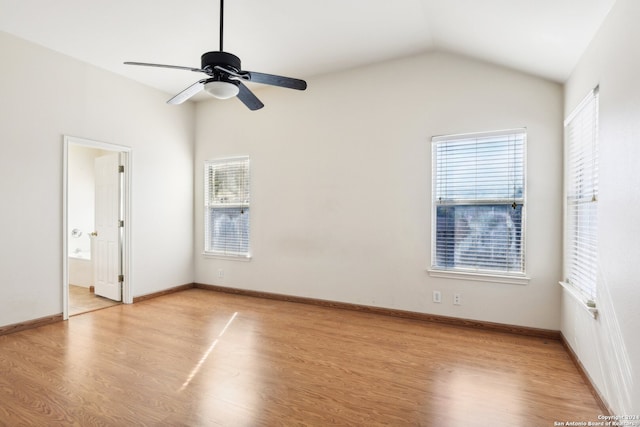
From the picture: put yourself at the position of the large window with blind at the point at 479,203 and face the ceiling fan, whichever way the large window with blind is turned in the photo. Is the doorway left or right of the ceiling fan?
right

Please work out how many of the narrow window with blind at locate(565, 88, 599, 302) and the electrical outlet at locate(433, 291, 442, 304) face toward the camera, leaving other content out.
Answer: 1

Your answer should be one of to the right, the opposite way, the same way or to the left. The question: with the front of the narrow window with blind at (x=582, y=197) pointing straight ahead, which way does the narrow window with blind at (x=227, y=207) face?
to the left

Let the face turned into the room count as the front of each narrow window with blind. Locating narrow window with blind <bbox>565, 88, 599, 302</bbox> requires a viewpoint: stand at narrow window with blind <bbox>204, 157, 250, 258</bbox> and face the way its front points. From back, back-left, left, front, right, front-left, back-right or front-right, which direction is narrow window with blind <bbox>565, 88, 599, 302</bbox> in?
left

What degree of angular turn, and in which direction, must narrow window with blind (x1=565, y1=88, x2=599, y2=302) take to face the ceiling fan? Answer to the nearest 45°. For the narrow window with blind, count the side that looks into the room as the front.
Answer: approximately 45° to its left

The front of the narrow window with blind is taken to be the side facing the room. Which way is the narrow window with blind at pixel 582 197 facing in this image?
to the viewer's left

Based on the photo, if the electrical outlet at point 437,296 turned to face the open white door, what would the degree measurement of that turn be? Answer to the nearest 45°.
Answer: approximately 90° to its right

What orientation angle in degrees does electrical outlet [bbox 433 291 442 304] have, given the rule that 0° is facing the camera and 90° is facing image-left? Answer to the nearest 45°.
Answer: approximately 0°

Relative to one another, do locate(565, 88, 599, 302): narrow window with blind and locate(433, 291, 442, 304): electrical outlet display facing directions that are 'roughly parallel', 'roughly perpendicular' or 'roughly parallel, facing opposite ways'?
roughly perpendicular

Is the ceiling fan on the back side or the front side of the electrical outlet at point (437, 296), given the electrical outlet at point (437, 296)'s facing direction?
on the front side

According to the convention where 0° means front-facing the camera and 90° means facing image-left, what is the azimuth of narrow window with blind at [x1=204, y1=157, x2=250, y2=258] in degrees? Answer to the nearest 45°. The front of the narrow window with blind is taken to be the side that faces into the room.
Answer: approximately 45°

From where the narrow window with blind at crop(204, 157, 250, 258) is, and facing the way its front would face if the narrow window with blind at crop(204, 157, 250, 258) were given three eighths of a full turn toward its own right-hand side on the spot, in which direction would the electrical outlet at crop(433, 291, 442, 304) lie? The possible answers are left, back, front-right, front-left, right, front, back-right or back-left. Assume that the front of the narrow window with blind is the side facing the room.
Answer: back-right

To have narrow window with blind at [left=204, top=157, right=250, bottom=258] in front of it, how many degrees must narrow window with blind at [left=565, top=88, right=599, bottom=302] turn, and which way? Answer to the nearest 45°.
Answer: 0° — it already faces it

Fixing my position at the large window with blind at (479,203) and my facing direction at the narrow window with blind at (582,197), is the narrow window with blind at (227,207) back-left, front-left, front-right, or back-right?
back-right
